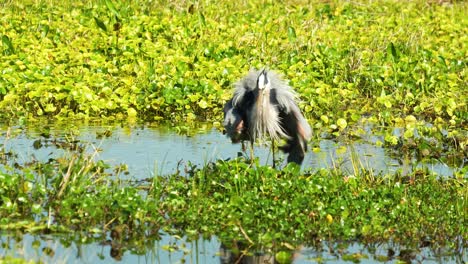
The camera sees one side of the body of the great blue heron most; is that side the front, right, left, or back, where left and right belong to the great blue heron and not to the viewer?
front
